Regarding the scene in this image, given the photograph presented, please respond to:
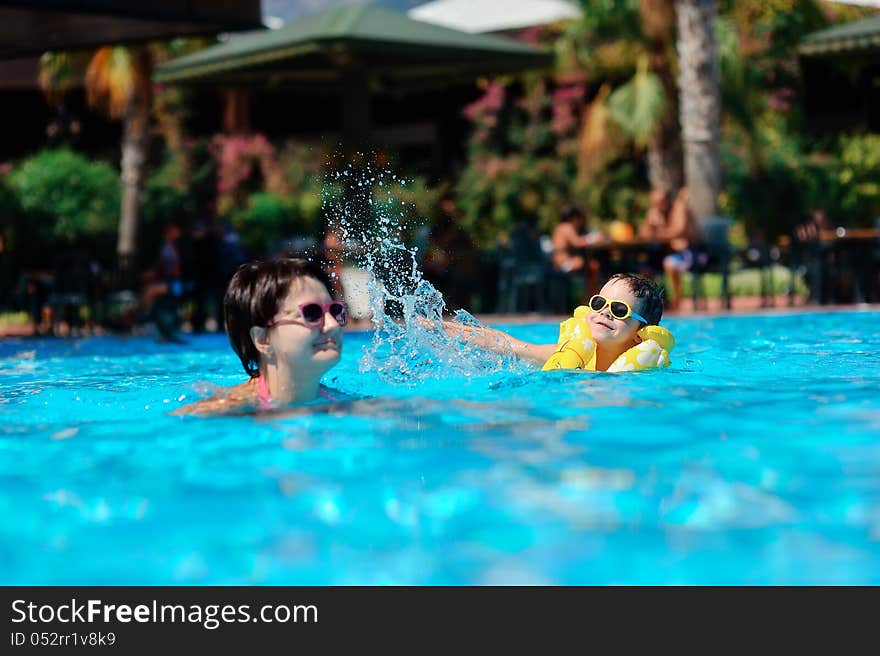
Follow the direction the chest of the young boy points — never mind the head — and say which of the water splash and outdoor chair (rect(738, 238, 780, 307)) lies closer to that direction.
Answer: the water splash

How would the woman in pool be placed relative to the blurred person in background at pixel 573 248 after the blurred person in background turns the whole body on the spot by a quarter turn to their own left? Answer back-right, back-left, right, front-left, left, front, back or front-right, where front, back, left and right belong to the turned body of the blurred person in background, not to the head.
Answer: back

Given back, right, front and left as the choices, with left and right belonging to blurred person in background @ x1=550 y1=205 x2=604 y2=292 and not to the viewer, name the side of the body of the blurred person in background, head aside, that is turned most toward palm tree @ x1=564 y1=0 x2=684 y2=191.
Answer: left

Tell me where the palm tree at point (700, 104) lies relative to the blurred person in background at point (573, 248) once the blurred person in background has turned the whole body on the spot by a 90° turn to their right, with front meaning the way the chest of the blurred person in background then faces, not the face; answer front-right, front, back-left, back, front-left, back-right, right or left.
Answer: back-left

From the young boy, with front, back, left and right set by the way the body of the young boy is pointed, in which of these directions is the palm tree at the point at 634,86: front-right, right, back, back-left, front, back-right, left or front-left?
back-right

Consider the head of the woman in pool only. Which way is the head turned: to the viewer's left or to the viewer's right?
to the viewer's right

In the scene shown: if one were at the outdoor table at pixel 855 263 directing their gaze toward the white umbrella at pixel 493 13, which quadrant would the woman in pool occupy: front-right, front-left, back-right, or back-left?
back-left

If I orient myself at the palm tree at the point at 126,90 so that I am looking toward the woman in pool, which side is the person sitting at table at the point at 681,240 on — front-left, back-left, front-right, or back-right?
front-left

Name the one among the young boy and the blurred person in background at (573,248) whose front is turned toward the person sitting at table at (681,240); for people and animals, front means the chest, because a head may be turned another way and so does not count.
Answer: the blurred person in background

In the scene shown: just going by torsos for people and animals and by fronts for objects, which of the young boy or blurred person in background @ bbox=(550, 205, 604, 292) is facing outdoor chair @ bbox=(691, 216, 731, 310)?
the blurred person in background

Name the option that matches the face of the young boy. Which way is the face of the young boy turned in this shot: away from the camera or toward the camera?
toward the camera

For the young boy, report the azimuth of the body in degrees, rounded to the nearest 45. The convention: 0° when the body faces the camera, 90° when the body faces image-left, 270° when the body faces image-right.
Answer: approximately 45°

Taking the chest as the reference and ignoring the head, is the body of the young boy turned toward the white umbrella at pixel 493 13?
no

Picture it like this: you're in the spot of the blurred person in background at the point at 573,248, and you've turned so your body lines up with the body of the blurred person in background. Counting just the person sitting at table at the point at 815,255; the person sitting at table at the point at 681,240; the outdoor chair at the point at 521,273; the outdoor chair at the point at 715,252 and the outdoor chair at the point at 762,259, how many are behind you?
1

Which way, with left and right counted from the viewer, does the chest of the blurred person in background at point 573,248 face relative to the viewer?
facing to the right of the viewer

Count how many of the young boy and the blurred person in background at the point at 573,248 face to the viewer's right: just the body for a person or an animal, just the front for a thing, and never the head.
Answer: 1

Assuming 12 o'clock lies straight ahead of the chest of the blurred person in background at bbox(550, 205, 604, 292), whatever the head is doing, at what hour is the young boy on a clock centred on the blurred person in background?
The young boy is roughly at 3 o'clock from the blurred person in background.

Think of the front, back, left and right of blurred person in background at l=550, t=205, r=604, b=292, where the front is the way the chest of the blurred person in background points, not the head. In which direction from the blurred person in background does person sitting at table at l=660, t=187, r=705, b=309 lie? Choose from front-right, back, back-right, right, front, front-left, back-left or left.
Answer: front

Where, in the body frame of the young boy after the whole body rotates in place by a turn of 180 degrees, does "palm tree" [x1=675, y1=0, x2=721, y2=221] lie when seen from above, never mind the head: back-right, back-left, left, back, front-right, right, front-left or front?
front-left

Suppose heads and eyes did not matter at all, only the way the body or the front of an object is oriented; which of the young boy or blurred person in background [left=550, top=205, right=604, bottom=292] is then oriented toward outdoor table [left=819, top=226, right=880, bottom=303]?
the blurred person in background
